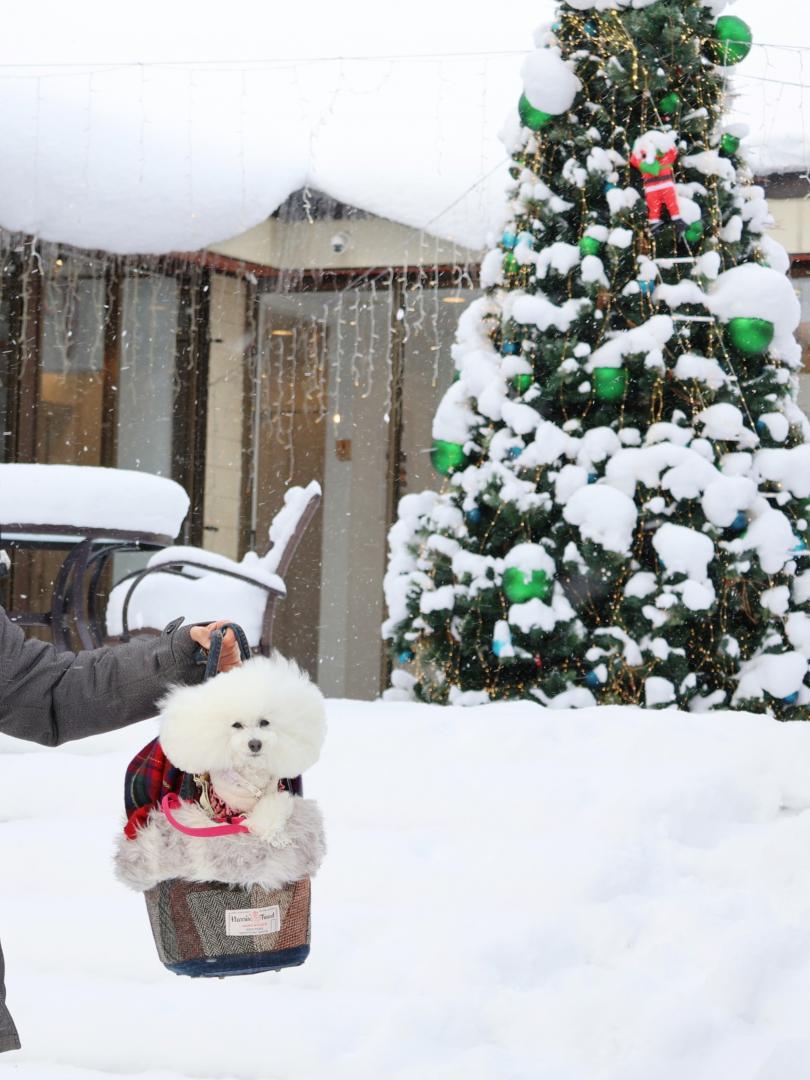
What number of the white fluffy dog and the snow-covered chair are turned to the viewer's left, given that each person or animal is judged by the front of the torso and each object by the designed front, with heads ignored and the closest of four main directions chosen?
1

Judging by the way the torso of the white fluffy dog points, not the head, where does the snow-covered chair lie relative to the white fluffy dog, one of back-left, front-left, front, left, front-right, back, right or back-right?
back

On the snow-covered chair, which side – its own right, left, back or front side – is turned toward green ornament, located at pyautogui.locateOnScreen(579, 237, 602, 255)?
back

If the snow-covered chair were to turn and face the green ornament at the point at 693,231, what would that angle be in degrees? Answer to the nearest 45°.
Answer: approximately 180°

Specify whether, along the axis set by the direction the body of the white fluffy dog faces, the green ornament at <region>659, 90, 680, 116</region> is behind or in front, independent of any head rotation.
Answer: behind

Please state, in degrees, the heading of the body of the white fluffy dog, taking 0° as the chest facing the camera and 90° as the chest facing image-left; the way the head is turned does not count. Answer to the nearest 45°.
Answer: approximately 0°

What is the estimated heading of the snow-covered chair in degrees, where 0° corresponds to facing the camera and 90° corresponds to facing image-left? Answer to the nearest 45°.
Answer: approximately 90°
